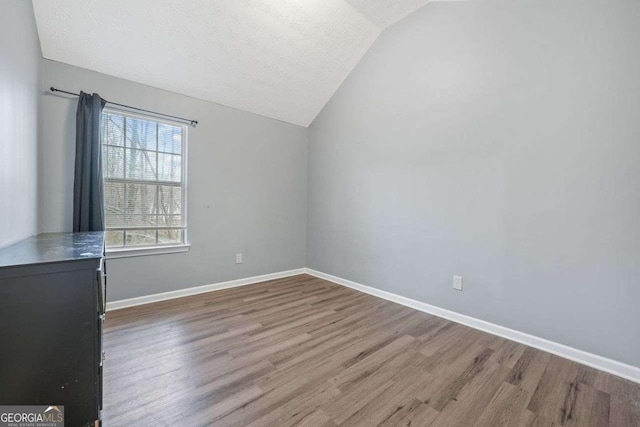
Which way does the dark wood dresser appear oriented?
to the viewer's right

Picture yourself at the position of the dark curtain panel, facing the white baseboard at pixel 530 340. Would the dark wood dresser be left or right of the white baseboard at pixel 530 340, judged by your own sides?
right

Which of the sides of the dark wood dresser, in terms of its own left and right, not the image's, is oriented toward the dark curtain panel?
left

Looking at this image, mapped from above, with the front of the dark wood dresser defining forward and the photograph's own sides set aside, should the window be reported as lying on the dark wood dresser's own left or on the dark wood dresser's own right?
on the dark wood dresser's own left

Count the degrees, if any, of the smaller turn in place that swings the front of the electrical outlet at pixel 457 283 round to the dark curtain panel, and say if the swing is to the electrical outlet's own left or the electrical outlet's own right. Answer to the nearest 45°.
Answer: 0° — it already faces it

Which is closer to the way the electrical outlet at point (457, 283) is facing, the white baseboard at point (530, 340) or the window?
the window

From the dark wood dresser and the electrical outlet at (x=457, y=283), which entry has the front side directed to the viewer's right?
the dark wood dresser

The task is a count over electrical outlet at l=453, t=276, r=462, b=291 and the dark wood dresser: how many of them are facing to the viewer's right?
1

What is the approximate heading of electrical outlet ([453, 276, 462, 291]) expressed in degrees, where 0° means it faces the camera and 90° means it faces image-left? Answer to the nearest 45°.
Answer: approximately 45°
